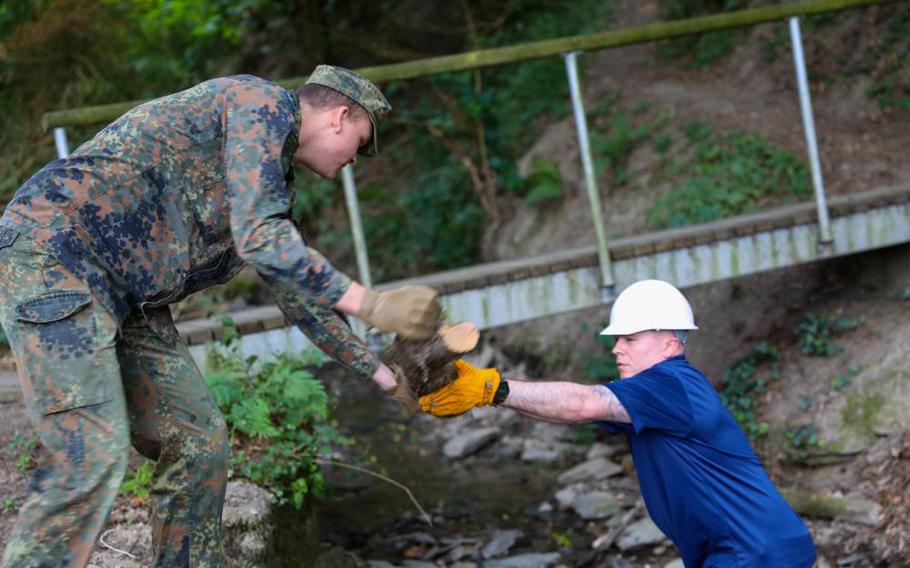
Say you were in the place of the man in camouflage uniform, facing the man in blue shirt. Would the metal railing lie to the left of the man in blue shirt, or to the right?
left

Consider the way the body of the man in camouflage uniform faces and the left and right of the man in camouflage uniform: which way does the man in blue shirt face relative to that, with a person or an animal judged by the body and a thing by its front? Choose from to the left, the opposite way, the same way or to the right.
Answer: the opposite way

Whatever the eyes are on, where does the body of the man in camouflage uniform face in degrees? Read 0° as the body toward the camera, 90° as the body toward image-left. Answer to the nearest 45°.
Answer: approximately 270°

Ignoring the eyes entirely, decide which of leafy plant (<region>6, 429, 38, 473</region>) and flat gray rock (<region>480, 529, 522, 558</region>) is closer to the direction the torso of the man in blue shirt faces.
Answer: the leafy plant

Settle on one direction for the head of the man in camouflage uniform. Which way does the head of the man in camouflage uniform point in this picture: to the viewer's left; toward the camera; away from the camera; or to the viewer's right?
to the viewer's right

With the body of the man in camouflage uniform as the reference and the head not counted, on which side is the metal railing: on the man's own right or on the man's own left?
on the man's own left

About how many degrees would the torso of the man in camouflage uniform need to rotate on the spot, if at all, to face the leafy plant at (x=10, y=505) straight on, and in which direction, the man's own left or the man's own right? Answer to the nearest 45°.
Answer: approximately 135° to the man's own left

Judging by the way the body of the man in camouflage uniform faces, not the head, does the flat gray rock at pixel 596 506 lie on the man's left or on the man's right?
on the man's left

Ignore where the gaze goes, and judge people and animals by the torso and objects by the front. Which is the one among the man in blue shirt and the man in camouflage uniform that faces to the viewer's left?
the man in blue shirt

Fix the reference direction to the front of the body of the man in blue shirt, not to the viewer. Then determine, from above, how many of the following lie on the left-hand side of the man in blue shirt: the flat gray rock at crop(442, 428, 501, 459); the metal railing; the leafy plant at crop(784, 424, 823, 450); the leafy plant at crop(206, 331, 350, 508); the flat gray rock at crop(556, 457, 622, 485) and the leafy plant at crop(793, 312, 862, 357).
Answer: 0

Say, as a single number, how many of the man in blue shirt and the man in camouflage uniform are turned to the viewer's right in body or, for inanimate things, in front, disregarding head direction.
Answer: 1

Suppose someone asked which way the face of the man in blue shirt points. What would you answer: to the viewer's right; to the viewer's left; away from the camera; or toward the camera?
to the viewer's left

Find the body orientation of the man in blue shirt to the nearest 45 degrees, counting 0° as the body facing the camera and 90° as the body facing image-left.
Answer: approximately 90°
